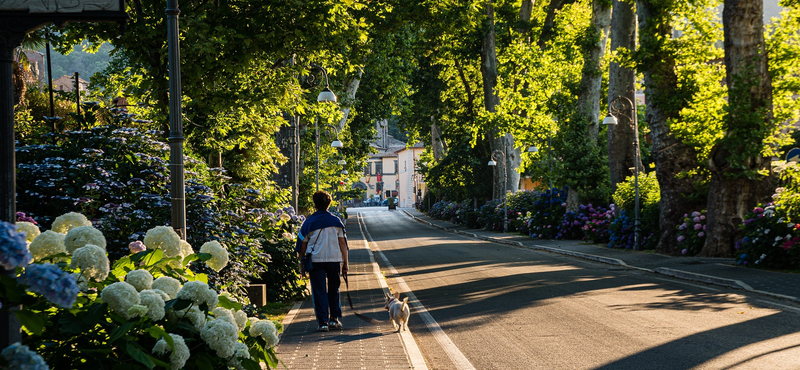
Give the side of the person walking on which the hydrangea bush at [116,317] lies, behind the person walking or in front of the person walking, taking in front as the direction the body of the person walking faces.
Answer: behind

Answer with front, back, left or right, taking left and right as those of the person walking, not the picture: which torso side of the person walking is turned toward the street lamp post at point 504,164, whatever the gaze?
front

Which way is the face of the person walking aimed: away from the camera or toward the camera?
away from the camera

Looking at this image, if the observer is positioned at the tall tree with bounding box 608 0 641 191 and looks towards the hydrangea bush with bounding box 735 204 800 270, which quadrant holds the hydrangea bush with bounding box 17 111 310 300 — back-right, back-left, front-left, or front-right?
front-right

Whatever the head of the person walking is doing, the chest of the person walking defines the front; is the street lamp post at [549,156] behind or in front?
in front

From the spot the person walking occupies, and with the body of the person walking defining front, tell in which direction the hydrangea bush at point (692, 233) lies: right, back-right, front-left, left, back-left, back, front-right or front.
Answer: front-right

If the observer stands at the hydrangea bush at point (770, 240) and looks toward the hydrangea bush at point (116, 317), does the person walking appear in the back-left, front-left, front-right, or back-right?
front-right

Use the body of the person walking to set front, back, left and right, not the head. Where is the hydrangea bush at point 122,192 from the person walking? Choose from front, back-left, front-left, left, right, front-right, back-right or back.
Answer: left

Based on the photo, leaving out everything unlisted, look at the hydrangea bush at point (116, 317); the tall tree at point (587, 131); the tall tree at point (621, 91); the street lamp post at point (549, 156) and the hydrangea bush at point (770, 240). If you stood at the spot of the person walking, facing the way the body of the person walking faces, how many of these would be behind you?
1

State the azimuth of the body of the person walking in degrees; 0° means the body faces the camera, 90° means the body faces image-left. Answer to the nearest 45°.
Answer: approximately 180°
